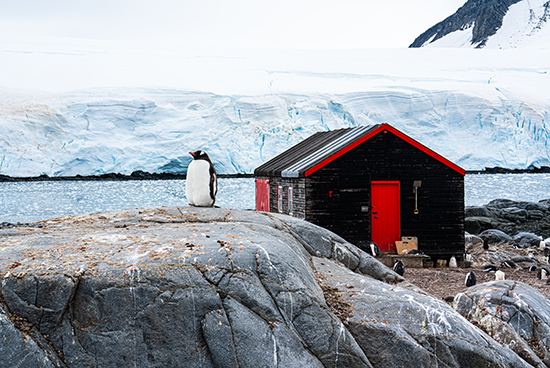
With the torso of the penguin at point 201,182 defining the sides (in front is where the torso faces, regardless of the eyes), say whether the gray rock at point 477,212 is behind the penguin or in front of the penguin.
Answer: behind

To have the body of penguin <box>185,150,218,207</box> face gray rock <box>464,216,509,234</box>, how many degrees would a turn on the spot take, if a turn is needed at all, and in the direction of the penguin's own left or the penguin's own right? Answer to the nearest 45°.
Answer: approximately 180°

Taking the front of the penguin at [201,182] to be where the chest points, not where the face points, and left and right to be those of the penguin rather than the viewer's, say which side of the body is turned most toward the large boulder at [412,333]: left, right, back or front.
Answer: left

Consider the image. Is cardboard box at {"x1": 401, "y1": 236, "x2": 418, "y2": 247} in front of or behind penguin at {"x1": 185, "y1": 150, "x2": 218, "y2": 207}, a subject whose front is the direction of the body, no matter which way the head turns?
behind

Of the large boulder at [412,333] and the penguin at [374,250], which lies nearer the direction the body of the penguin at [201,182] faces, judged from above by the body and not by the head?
the large boulder

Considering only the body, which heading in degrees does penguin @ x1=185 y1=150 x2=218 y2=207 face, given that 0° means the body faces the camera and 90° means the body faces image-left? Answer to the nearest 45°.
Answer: approximately 45°

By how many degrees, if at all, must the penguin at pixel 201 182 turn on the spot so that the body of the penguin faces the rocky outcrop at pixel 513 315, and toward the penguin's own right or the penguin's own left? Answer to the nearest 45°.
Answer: approximately 135° to the penguin's own left

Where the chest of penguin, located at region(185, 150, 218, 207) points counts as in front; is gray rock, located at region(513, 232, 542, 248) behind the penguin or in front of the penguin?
behind

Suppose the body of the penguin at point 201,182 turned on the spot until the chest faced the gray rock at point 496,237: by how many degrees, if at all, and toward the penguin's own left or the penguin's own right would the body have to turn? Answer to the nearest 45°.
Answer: approximately 180°

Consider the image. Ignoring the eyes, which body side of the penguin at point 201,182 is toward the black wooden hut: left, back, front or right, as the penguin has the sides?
back
